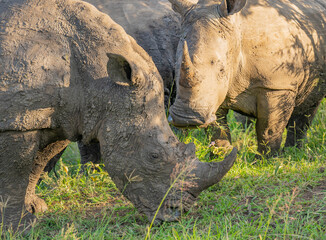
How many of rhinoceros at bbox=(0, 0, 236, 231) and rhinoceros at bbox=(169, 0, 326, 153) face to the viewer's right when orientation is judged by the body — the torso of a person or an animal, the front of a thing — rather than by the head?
1

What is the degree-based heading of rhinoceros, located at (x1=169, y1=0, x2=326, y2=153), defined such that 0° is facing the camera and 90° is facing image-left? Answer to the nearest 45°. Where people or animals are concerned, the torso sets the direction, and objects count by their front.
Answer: approximately 45°

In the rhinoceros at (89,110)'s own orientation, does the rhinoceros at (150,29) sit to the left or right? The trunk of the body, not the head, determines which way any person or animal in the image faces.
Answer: on its left

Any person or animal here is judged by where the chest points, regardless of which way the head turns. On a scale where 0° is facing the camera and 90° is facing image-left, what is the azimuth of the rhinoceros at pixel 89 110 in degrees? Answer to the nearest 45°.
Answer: approximately 270°
